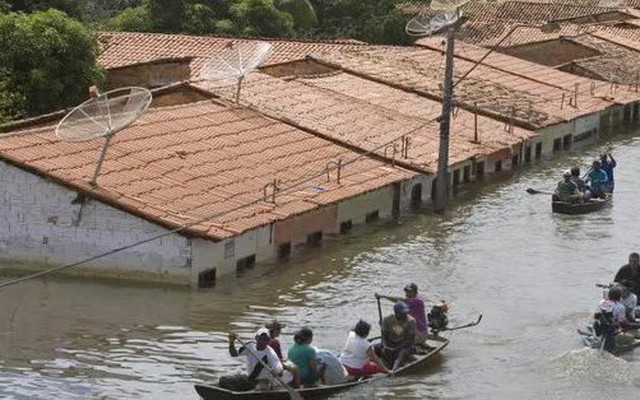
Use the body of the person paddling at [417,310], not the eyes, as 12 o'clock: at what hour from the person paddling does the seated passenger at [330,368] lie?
The seated passenger is roughly at 12 o'clock from the person paddling.

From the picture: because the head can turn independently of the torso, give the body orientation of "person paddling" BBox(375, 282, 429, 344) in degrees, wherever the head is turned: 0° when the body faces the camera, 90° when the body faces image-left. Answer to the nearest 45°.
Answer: approximately 90°

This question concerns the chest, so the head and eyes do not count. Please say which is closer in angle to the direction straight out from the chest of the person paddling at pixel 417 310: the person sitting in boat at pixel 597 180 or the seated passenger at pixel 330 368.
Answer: the seated passenger

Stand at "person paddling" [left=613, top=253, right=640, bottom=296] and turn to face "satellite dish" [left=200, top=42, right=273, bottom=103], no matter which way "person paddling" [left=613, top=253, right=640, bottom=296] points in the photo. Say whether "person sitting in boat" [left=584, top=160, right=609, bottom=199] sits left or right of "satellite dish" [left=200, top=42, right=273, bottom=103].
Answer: right

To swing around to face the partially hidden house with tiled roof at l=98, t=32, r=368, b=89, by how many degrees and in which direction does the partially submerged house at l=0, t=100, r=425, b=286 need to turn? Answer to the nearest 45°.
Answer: approximately 135° to its left

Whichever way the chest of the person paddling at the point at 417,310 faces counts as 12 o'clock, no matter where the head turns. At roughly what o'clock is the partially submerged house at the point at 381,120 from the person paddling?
The partially submerged house is roughly at 3 o'clock from the person paddling.
